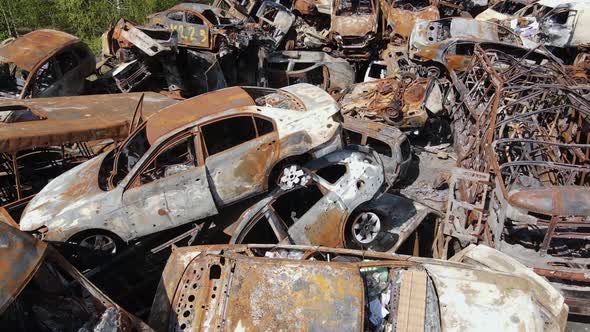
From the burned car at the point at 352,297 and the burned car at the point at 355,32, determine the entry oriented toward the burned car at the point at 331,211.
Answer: the burned car at the point at 355,32

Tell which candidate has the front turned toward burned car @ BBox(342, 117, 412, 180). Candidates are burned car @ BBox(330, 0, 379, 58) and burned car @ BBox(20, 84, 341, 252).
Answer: burned car @ BBox(330, 0, 379, 58)

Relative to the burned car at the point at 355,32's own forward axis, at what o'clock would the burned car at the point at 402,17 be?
the burned car at the point at 402,17 is roughly at 8 o'clock from the burned car at the point at 355,32.

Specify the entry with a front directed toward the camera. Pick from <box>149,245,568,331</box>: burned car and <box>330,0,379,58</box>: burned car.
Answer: <box>330,0,379,58</box>: burned car

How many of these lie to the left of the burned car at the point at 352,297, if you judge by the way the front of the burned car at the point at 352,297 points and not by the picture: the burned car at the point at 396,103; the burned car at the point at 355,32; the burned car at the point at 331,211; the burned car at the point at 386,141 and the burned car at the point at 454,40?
5

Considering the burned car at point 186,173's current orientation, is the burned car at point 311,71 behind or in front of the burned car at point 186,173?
behind

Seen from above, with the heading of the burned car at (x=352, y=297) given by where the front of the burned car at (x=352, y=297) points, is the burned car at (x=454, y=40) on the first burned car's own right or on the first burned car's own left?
on the first burned car's own left

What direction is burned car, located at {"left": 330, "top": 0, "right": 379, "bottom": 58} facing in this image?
toward the camera

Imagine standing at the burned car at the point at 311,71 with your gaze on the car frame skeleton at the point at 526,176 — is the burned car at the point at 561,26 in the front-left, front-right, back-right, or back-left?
front-left

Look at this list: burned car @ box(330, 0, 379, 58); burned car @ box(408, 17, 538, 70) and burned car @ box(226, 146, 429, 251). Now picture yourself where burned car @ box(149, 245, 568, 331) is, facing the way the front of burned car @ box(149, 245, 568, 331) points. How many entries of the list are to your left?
3

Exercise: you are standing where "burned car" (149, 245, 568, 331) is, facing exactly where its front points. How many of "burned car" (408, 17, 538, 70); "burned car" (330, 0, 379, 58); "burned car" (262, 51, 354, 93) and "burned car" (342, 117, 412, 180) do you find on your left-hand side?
4

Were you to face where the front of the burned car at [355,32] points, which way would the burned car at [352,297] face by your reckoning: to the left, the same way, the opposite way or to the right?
to the left

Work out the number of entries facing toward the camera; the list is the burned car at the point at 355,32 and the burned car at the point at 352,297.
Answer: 1

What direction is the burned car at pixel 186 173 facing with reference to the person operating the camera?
facing the viewer and to the left of the viewer

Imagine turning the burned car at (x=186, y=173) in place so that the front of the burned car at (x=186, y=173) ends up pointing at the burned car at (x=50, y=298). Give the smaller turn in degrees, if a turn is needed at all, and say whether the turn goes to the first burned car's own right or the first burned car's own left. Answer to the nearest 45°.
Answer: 0° — it already faces it

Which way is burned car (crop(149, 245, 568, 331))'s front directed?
to the viewer's right

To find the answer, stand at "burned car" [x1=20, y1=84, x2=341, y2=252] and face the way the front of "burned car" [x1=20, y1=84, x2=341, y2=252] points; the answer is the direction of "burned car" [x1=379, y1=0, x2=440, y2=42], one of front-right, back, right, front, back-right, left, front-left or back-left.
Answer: back

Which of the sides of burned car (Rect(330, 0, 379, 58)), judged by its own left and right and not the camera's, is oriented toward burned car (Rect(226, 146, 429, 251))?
front
